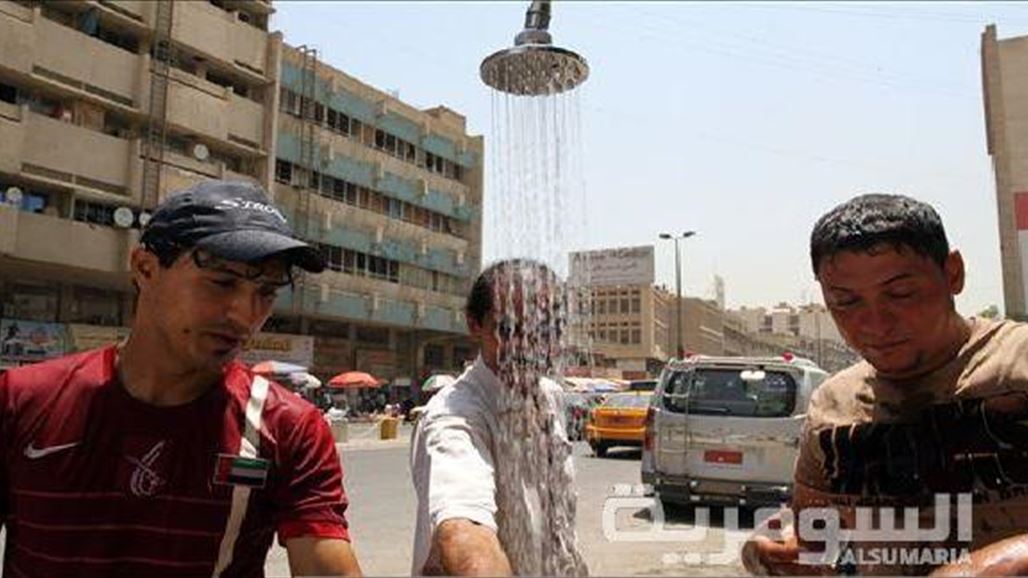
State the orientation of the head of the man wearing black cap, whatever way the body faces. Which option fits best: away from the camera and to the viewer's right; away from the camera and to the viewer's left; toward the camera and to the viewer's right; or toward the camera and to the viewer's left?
toward the camera and to the viewer's right

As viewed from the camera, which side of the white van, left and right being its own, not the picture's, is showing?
back

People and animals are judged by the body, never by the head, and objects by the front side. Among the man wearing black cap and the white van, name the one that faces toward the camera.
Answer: the man wearing black cap

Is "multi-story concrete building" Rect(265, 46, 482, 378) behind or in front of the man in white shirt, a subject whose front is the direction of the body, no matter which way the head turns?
behind

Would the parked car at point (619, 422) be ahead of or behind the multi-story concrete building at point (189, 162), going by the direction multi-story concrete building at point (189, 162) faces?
ahead

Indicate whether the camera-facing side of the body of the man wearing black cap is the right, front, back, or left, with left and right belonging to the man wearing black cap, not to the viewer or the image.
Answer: front

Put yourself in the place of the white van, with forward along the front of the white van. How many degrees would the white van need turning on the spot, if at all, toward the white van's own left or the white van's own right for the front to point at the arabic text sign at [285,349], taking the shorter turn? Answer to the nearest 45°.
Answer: approximately 45° to the white van's own left

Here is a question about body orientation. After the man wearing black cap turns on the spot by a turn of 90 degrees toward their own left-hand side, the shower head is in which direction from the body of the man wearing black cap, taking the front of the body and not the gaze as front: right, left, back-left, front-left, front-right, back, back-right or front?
front-left

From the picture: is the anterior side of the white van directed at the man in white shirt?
no

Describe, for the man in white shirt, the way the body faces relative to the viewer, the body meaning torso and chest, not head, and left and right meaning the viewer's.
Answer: facing the viewer and to the right of the viewer

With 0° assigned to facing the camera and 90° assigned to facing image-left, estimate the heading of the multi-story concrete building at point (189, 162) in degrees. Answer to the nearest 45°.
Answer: approximately 315°

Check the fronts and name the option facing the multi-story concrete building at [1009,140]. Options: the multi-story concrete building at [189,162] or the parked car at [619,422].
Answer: the multi-story concrete building at [189,162]

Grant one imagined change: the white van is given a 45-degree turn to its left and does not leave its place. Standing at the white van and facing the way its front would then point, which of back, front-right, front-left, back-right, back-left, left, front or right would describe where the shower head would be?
back-left
